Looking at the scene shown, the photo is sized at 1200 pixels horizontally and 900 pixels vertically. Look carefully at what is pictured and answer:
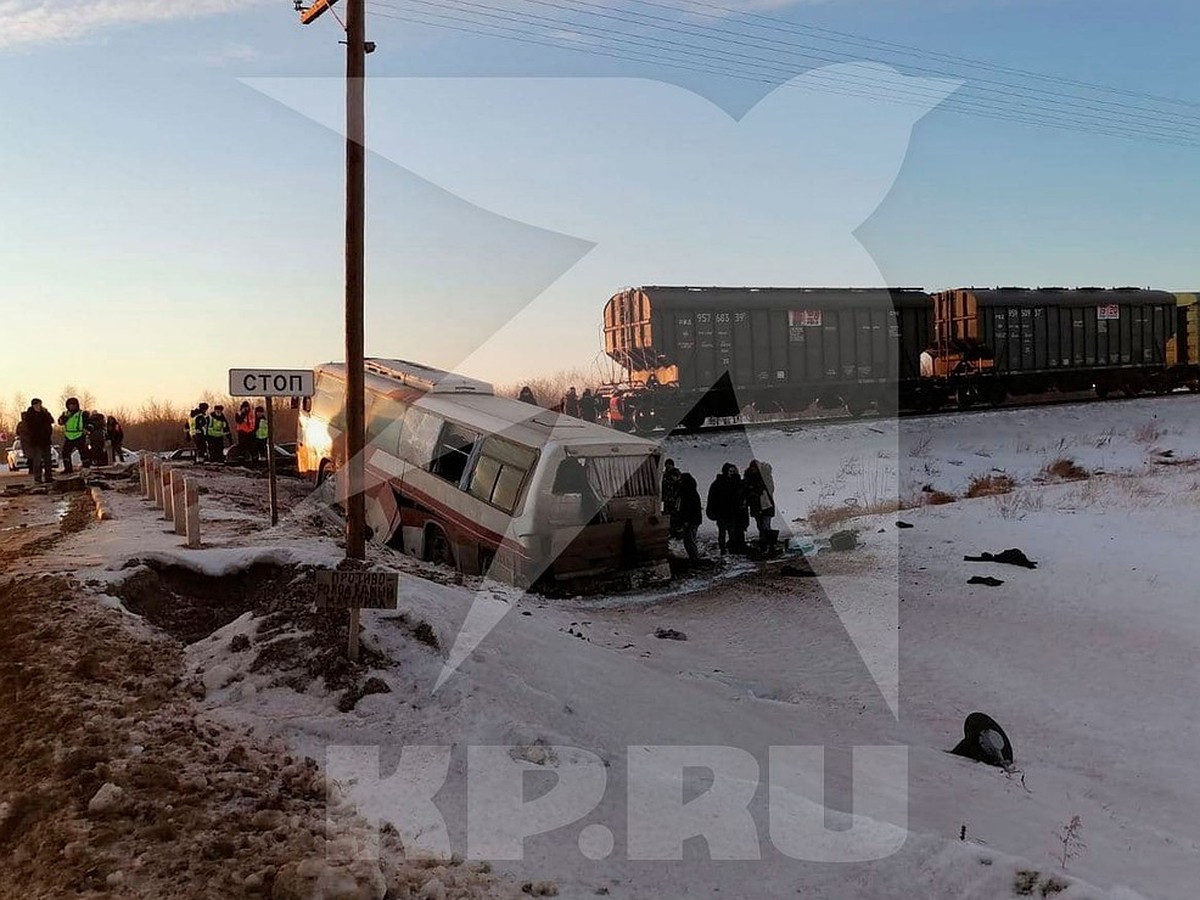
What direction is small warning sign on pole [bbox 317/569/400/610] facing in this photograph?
toward the camera

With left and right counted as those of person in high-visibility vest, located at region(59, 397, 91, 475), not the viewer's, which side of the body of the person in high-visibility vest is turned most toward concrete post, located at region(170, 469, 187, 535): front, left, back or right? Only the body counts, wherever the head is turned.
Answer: front

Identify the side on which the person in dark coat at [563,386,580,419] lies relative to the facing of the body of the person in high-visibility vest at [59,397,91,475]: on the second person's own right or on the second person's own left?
on the second person's own left

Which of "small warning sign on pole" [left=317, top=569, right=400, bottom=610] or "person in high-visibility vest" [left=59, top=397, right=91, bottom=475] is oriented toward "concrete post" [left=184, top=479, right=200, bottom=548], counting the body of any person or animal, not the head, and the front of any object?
the person in high-visibility vest

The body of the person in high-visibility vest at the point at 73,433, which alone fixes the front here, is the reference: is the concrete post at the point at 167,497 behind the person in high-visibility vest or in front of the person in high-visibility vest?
in front

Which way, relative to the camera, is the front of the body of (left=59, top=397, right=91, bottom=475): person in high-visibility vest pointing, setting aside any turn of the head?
toward the camera

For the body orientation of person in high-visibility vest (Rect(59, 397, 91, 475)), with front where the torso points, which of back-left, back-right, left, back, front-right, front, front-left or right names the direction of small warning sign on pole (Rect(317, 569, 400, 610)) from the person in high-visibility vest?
front

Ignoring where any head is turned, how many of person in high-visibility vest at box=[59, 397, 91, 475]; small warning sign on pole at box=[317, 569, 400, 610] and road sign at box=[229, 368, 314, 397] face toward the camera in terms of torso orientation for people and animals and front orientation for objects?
3

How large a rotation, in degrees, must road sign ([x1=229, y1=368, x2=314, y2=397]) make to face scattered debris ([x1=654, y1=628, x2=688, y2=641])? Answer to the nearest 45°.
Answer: approximately 45° to its left

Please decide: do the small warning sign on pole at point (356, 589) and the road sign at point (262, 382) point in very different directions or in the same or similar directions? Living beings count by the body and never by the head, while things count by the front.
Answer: same or similar directions

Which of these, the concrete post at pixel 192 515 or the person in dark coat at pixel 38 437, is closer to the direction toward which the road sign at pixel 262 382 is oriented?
the concrete post

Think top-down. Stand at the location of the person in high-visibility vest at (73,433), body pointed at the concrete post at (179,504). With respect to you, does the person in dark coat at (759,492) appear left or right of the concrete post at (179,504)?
left
